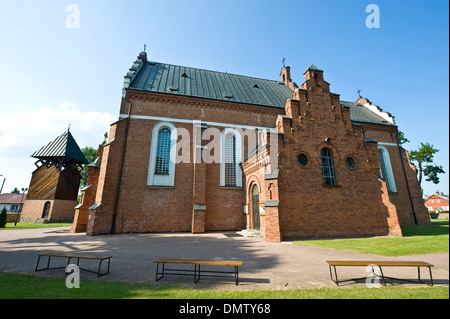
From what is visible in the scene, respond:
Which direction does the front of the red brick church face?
to the viewer's left
